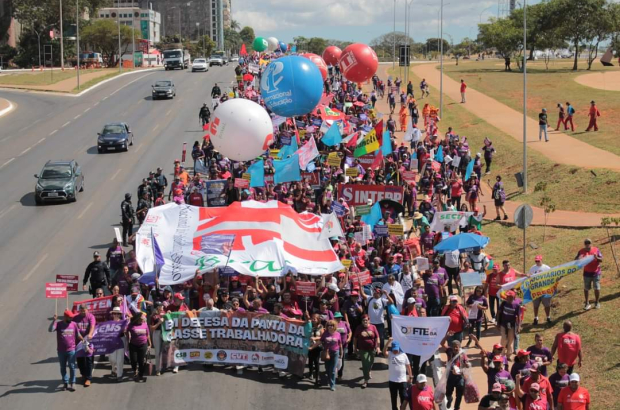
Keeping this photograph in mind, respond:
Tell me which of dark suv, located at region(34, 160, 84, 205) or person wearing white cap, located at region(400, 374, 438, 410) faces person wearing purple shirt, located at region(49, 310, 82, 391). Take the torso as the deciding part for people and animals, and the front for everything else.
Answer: the dark suv

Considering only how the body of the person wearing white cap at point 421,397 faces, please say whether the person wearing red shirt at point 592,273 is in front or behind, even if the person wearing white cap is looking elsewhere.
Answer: behind

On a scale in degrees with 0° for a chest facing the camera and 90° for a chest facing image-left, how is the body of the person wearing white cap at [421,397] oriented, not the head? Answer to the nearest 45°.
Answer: approximately 0°

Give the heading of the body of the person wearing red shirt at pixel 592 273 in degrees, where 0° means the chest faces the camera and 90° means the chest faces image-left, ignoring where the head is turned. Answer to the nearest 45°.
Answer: approximately 0°

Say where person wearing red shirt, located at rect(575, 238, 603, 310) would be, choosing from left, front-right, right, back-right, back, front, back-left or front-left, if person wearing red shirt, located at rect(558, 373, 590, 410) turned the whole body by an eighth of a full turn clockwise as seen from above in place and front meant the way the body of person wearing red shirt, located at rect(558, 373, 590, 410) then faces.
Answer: back-right
